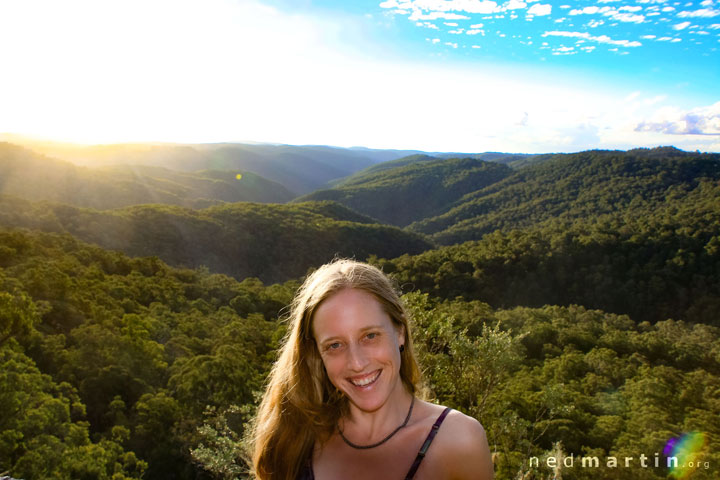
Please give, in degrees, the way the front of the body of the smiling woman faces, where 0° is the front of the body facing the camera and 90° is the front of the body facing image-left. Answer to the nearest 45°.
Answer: approximately 0°
